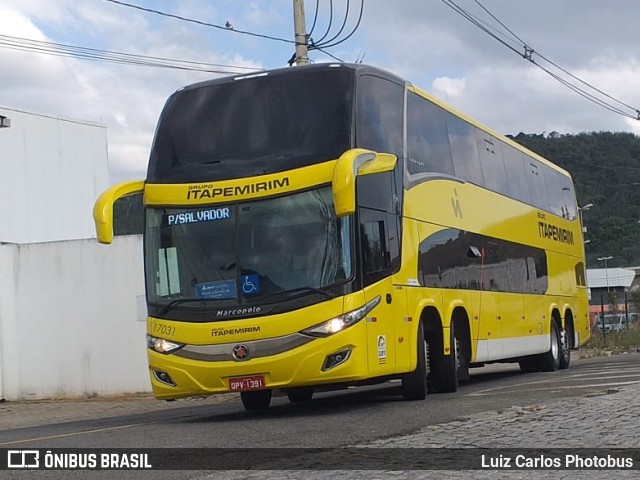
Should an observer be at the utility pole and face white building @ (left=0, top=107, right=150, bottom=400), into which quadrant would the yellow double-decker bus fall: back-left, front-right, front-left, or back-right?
front-left

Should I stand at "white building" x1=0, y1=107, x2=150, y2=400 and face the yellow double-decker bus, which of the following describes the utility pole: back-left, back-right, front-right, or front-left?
front-left

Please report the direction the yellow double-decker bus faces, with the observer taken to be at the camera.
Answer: facing the viewer and to the left of the viewer

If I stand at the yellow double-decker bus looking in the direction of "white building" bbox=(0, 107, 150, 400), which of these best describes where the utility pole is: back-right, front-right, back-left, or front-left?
front-right

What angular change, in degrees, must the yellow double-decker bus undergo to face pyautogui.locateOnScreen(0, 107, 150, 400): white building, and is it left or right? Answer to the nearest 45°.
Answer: approximately 90° to its right

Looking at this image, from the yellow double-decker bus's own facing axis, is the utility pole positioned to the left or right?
on its right
